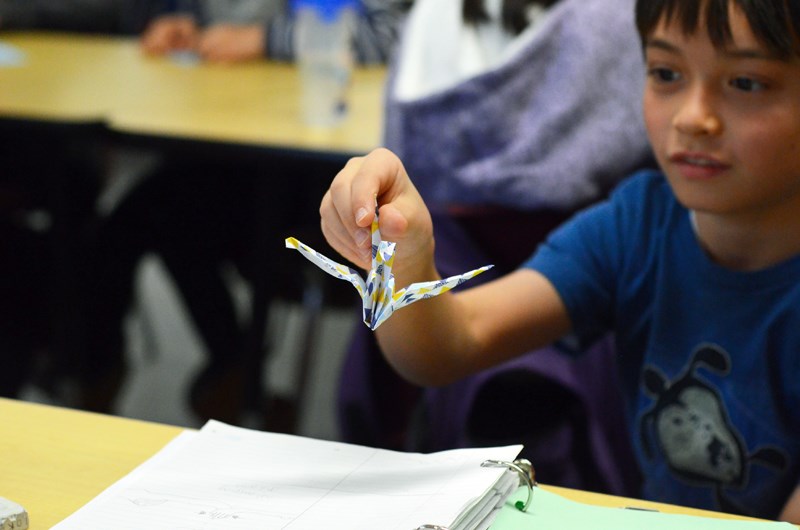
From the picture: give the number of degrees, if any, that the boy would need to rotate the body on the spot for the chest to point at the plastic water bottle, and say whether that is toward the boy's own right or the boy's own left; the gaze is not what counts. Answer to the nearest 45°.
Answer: approximately 90° to the boy's own right

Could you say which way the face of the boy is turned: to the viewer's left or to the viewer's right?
to the viewer's left

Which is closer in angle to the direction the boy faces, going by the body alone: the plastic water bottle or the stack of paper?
the stack of paper

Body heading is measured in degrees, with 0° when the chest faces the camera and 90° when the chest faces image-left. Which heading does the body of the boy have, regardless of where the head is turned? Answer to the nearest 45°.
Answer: approximately 45°

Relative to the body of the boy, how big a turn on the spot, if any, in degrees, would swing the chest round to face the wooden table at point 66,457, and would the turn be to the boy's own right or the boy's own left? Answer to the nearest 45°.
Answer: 0° — they already face it

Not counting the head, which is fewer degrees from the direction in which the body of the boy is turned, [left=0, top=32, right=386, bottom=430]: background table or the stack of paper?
the stack of paper

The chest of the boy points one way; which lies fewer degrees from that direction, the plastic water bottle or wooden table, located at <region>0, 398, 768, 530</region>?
the wooden table

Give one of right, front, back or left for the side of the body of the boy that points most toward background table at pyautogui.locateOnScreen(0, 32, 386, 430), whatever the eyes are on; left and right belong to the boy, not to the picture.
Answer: right
